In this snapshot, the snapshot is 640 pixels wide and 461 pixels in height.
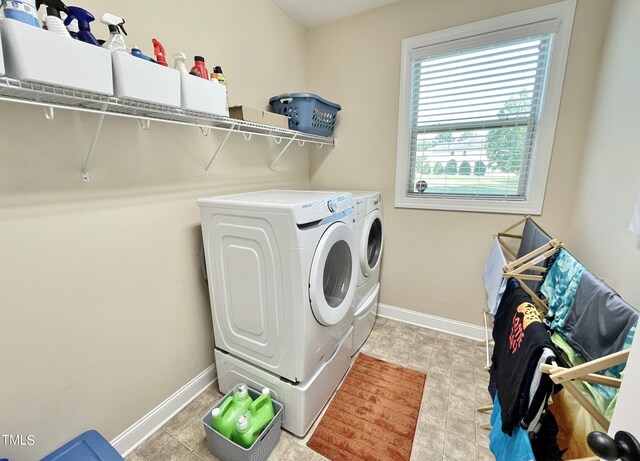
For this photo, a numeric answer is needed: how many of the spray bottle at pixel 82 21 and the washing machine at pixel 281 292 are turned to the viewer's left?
1

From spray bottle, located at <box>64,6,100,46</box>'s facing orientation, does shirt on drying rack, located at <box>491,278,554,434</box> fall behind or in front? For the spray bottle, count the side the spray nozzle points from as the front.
behind

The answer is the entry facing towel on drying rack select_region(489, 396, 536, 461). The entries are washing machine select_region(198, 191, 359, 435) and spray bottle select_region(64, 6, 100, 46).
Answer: the washing machine

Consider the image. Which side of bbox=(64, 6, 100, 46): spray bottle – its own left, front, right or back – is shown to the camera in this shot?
left

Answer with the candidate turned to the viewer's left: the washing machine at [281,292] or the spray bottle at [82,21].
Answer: the spray bottle
